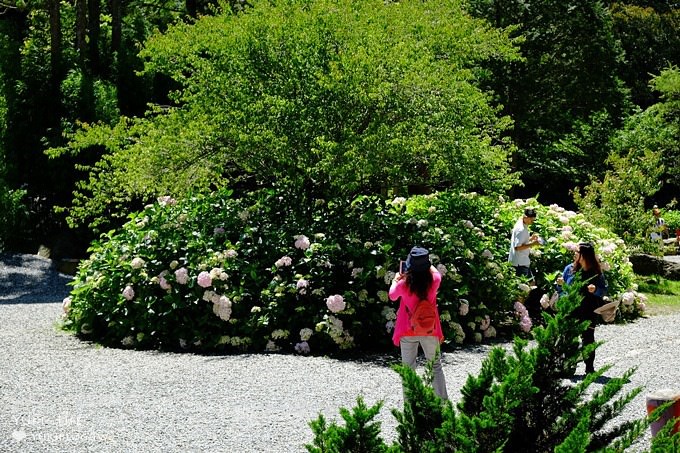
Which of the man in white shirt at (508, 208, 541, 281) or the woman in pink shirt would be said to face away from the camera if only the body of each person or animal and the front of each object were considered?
the woman in pink shirt

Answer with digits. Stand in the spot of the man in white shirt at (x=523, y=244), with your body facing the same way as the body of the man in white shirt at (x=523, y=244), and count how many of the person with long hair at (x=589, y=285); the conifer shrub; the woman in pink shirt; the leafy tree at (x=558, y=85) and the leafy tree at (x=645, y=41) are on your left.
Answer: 2

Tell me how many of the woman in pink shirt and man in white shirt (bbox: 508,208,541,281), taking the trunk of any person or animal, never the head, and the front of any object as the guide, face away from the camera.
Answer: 1

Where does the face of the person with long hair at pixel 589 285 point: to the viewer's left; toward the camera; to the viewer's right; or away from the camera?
to the viewer's left

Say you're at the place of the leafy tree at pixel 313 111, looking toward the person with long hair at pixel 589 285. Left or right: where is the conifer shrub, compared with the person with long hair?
right

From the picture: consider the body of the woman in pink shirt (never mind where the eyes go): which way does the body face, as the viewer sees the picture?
away from the camera

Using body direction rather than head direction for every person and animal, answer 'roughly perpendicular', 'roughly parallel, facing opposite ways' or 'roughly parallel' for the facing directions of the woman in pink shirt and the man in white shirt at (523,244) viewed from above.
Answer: roughly perpendicular

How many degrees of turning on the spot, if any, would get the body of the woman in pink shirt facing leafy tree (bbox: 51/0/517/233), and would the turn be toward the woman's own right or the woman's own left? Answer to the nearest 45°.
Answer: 0° — they already face it
